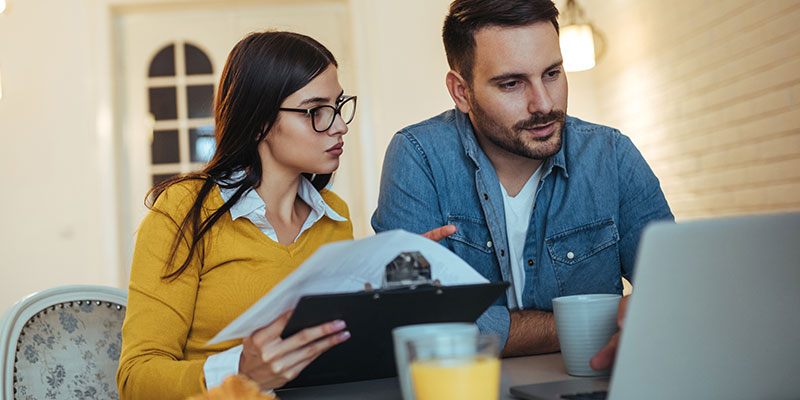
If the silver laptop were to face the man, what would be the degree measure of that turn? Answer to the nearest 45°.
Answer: approximately 45° to its right

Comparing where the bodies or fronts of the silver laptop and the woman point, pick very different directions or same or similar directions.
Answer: very different directions

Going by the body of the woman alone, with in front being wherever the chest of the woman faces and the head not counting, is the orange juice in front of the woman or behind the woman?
in front

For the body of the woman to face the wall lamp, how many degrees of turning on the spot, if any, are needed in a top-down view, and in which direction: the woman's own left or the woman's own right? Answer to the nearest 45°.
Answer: approximately 90° to the woman's own left

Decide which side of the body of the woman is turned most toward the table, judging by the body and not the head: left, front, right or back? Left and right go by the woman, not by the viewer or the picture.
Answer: front

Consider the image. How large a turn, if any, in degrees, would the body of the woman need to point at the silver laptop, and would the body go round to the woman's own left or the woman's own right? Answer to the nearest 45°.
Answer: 0° — they already face it

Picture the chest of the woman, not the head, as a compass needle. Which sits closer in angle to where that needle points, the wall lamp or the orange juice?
the orange juice

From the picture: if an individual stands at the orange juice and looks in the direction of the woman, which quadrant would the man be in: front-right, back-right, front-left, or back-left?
front-right

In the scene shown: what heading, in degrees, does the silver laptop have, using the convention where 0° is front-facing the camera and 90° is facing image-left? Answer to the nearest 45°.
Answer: approximately 135°
